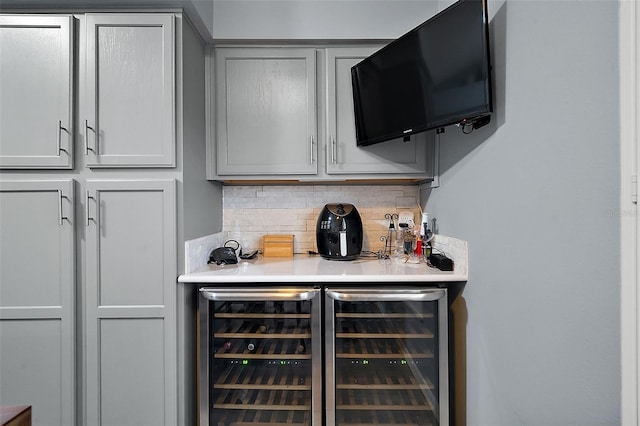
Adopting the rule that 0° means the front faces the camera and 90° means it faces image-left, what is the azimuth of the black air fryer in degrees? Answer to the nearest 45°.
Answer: approximately 0°

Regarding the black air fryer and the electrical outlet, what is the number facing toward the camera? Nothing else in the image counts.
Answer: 2

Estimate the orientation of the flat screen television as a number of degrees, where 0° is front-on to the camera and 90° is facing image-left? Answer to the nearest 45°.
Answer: approximately 45°

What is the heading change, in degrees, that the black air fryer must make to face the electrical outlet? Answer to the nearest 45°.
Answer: approximately 135° to its left

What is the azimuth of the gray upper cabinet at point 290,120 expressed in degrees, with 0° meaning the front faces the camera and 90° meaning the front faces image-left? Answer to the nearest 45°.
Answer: approximately 0°

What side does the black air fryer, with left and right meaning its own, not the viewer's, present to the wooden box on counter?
right
